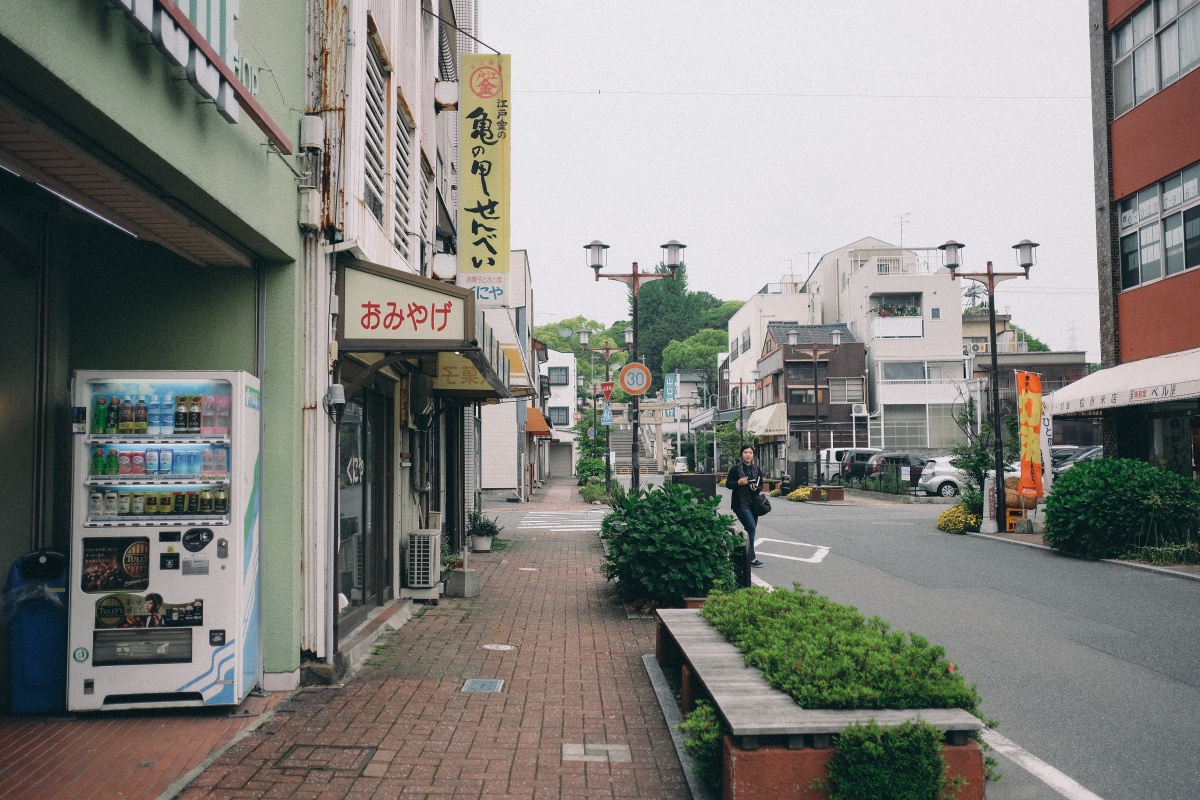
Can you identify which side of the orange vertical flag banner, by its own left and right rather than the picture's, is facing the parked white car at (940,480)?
back

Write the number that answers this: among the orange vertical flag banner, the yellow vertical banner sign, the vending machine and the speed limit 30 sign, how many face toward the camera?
4

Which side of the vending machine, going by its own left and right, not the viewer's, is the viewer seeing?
front

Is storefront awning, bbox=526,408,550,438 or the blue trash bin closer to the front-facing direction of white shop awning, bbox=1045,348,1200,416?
the blue trash bin

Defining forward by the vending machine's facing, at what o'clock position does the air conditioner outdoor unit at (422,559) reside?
The air conditioner outdoor unit is roughly at 7 o'clock from the vending machine.

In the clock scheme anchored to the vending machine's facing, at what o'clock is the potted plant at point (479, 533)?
The potted plant is roughly at 7 o'clock from the vending machine.

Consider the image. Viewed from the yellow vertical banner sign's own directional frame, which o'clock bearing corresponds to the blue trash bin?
The blue trash bin is roughly at 1 o'clock from the yellow vertical banner sign.

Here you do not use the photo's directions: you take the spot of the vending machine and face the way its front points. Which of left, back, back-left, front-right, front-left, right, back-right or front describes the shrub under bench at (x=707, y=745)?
front-left

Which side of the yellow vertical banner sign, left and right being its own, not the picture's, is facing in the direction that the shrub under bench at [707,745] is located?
front

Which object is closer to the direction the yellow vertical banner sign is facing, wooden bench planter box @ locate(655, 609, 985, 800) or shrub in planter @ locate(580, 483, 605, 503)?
the wooden bench planter box

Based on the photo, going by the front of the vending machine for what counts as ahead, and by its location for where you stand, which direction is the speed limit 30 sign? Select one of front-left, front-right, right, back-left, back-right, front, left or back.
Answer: back-left

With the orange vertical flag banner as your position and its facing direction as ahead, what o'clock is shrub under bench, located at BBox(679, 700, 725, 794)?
The shrub under bench is roughly at 12 o'clock from the orange vertical flag banner.

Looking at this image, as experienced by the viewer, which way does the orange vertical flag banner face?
facing the viewer

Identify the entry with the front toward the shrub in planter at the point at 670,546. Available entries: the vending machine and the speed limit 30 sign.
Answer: the speed limit 30 sign

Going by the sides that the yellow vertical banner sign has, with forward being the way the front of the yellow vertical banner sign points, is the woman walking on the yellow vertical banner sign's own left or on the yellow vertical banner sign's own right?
on the yellow vertical banner sign's own left

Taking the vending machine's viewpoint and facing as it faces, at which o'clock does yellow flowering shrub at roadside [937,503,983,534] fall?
The yellow flowering shrub at roadside is roughly at 8 o'clock from the vending machine.

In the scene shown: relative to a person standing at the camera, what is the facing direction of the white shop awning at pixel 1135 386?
facing the viewer and to the left of the viewer

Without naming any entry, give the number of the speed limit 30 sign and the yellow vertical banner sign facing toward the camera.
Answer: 2
